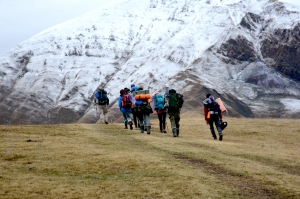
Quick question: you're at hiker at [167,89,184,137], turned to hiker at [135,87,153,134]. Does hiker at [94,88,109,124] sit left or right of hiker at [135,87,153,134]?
right

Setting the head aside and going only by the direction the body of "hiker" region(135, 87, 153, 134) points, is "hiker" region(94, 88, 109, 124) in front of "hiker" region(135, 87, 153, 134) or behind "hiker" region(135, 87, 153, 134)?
in front

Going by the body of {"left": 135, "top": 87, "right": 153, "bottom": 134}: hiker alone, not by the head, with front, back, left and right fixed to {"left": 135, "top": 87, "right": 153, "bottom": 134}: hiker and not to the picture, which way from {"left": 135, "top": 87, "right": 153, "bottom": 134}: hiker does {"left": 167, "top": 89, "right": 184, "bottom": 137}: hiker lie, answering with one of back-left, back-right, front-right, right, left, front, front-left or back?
right

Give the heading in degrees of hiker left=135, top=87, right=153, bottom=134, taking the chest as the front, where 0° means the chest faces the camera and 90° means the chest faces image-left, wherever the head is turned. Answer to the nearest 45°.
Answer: approximately 180°
